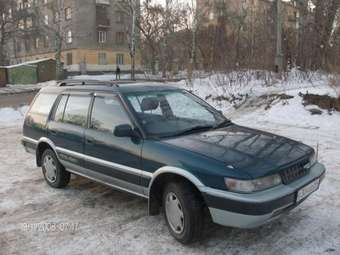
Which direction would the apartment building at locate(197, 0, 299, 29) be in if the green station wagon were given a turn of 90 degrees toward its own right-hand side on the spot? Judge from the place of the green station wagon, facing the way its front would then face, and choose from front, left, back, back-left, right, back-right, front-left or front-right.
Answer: back-right

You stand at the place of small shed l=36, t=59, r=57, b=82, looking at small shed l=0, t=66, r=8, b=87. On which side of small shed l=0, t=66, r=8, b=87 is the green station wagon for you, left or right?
left

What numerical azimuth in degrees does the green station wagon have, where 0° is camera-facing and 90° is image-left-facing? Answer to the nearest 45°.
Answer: approximately 315°

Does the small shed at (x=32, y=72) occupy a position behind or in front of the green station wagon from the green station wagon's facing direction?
behind

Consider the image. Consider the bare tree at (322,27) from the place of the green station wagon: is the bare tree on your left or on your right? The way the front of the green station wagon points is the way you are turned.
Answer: on your left

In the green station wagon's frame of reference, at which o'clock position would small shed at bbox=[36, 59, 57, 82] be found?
The small shed is roughly at 7 o'clock from the green station wagon.

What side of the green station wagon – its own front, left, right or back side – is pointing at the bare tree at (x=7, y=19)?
back

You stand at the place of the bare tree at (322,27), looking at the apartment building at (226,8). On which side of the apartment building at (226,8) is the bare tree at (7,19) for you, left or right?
left

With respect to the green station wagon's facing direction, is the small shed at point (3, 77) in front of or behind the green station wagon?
behind
